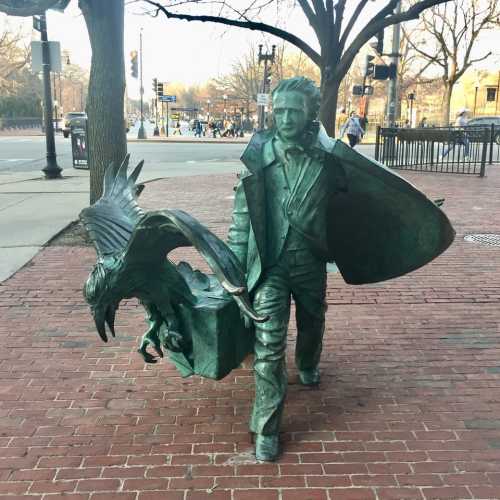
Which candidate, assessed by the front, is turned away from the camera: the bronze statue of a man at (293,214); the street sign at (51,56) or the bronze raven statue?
the street sign

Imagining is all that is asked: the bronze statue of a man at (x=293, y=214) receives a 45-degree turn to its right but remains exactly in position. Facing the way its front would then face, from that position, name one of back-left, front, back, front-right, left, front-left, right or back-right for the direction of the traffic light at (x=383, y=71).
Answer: back-right

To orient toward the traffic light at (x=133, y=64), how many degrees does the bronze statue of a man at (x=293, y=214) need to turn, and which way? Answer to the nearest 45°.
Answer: approximately 180°

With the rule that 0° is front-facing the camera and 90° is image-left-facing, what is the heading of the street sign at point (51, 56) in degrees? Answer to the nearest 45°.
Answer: approximately 180°

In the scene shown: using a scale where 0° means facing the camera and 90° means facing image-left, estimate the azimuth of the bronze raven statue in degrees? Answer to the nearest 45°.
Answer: approximately 45°

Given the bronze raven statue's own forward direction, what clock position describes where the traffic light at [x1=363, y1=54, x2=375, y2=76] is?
The traffic light is roughly at 5 o'clock from the bronze raven statue.

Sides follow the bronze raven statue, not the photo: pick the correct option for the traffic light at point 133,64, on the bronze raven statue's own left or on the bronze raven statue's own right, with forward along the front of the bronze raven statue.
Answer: on the bronze raven statue's own right

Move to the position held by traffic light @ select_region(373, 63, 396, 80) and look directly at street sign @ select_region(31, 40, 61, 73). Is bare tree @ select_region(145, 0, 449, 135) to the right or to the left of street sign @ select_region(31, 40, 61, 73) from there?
left

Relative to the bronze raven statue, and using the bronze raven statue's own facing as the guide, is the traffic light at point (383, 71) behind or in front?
behind

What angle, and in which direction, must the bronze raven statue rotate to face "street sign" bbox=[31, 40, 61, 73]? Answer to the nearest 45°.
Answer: approximately 135° to its right

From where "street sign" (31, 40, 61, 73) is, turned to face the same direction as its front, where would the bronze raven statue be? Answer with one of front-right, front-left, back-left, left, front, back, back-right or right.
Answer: back
